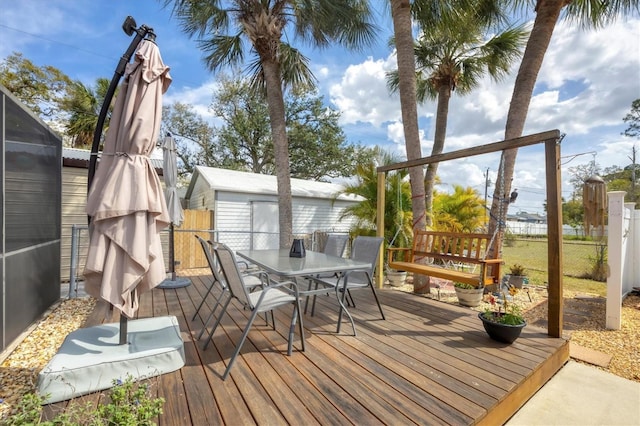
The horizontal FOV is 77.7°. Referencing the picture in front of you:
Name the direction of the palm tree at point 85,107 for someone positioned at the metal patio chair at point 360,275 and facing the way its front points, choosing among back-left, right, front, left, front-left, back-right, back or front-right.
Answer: right

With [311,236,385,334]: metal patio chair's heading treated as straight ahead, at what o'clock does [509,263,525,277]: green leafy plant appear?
The green leafy plant is roughly at 6 o'clock from the metal patio chair.

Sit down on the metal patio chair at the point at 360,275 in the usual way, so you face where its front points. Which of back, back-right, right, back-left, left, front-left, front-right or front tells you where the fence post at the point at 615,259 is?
back-left

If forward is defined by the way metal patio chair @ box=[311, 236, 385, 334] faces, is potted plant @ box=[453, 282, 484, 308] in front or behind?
behind

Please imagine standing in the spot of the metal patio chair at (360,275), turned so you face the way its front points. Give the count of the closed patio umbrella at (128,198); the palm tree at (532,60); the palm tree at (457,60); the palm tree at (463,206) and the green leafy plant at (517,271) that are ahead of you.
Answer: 1

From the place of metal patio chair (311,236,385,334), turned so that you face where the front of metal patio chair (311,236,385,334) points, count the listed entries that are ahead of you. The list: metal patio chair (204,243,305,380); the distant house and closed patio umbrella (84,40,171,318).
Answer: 2

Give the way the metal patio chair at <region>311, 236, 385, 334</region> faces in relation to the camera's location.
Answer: facing the viewer and to the left of the viewer

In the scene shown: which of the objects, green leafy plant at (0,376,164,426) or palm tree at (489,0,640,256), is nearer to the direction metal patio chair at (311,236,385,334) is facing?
the green leafy plant

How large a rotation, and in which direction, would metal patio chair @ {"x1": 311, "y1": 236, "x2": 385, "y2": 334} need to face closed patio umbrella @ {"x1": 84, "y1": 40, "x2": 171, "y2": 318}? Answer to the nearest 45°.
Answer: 0° — it already faces it

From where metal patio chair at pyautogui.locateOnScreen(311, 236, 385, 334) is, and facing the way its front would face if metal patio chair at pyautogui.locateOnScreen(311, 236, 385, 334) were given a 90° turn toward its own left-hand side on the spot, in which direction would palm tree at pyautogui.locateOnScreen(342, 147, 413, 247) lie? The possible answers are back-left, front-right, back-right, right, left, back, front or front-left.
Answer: back-left

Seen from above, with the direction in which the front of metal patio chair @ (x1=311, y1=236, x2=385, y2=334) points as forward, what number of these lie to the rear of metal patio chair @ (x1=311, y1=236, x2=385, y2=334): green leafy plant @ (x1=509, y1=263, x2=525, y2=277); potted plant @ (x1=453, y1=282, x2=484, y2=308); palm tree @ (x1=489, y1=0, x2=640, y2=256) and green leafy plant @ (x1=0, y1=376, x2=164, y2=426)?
3

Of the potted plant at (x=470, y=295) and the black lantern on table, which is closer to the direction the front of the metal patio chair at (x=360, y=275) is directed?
the black lantern on table

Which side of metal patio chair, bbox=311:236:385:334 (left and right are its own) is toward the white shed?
right
